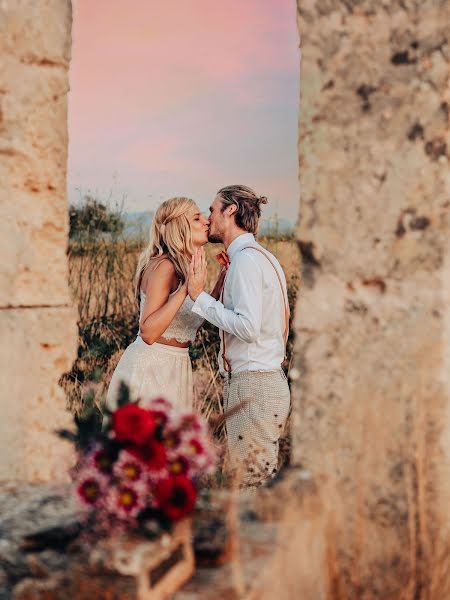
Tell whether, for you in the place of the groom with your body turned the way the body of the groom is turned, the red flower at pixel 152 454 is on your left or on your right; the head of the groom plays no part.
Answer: on your left

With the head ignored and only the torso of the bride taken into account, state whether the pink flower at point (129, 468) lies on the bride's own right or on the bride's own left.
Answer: on the bride's own right

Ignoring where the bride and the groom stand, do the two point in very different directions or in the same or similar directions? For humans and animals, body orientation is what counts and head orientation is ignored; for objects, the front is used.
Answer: very different directions

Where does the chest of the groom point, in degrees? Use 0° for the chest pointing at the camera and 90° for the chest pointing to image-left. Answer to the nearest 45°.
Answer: approximately 90°

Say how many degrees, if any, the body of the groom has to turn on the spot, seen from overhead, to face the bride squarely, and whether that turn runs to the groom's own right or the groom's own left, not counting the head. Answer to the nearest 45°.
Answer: approximately 45° to the groom's own right

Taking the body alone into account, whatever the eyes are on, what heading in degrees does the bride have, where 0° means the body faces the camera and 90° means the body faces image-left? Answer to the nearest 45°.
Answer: approximately 270°

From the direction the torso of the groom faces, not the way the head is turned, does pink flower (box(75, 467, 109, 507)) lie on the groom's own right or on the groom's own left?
on the groom's own left

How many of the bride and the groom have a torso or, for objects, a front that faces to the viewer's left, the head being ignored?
1

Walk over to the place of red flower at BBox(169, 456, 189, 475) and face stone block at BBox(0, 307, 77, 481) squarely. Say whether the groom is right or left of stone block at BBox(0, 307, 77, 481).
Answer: right
